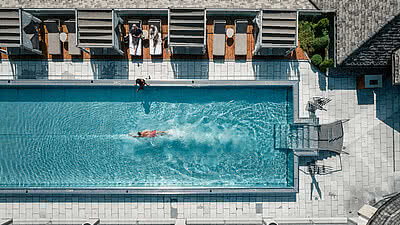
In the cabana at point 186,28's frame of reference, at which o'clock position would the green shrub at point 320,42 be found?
The green shrub is roughly at 9 o'clock from the cabana.

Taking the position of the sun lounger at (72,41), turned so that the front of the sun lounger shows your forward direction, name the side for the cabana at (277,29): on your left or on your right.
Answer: on your left

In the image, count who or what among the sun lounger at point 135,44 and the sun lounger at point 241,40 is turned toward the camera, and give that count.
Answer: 2

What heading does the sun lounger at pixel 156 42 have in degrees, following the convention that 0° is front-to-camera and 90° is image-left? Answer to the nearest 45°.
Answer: approximately 0°

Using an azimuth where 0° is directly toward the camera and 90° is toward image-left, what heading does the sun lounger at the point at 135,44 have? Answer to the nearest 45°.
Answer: approximately 0°

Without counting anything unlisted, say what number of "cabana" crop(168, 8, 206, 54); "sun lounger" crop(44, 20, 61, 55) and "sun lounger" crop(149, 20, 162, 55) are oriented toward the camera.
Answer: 3

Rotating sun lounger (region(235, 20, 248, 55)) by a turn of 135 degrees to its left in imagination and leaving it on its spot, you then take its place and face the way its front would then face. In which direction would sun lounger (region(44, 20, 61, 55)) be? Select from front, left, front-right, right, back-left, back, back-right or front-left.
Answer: back-left

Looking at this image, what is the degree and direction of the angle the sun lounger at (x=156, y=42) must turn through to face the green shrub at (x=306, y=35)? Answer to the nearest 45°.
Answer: approximately 90° to its left

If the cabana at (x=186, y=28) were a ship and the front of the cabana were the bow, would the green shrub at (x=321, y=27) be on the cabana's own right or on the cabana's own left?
on the cabana's own left

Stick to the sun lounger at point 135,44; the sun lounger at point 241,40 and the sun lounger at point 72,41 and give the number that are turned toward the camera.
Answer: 3

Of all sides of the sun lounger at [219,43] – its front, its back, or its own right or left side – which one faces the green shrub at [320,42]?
left
